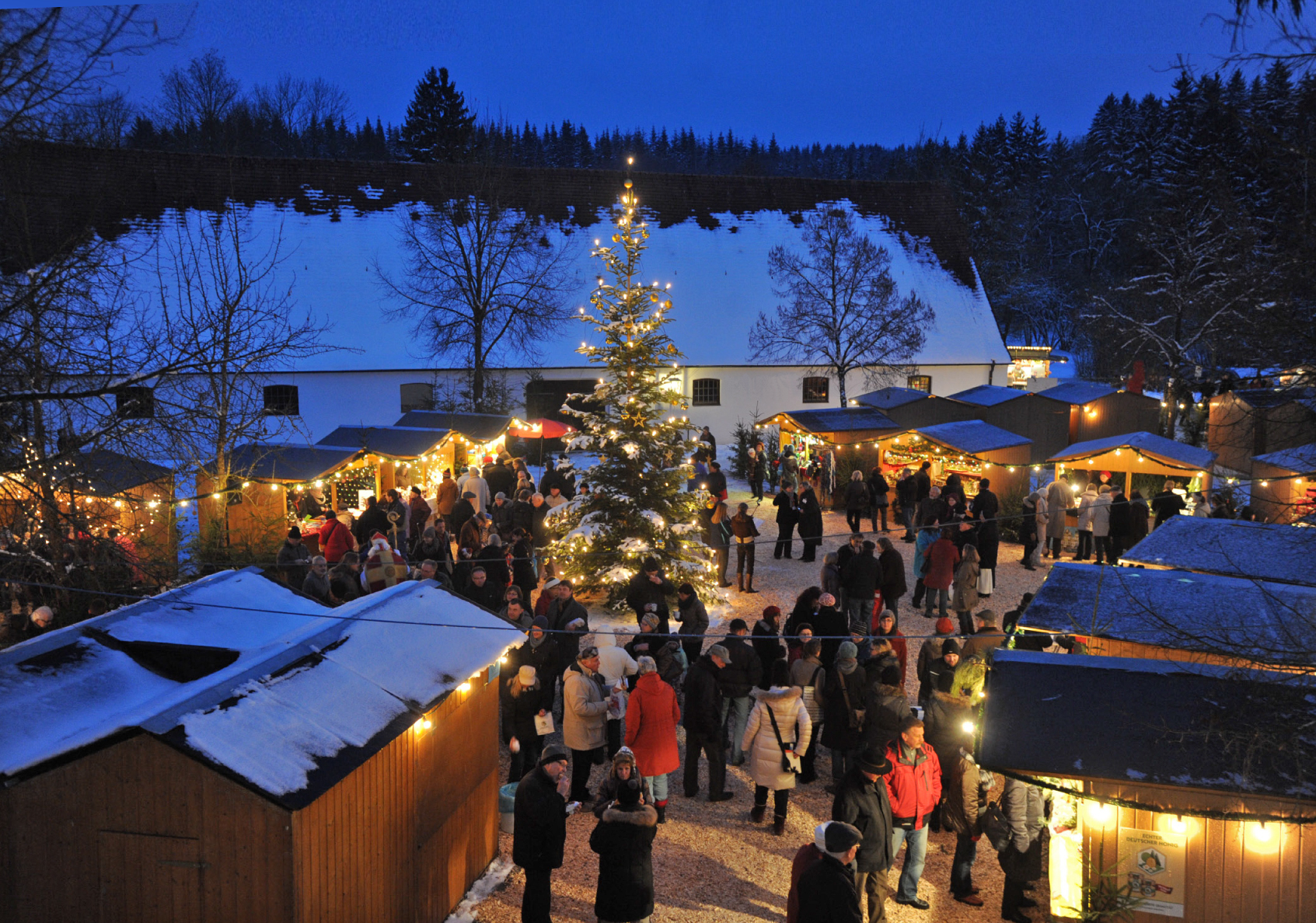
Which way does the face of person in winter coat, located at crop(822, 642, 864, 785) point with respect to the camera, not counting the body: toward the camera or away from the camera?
away from the camera

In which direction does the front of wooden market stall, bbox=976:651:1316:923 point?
to the viewer's left

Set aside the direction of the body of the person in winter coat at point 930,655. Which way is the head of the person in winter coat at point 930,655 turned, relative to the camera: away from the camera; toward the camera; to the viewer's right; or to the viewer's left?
away from the camera

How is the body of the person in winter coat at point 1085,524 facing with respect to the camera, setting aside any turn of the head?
away from the camera

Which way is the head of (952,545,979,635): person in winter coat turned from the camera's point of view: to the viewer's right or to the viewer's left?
to the viewer's left

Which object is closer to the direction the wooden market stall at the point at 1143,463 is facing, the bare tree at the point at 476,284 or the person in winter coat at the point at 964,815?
the person in winter coat
